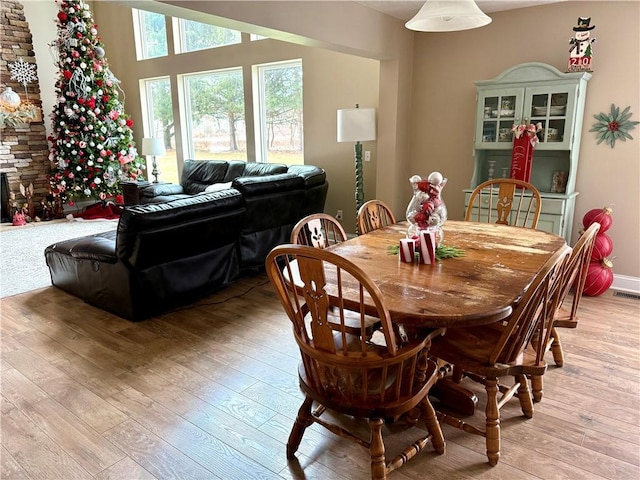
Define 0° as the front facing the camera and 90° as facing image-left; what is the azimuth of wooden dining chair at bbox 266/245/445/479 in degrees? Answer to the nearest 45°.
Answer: approximately 225°

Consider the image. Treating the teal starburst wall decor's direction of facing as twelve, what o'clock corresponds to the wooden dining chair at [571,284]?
The wooden dining chair is roughly at 12 o'clock from the teal starburst wall decor.

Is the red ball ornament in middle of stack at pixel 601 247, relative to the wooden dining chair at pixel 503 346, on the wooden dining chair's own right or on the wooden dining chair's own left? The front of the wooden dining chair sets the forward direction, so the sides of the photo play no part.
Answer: on the wooden dining chair's own right

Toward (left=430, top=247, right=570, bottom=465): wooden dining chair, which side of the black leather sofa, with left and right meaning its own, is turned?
back

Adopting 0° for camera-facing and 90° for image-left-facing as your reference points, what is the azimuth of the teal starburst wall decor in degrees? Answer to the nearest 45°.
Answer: approximately 0°

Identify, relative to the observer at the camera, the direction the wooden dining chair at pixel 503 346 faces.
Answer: facing away from the viewer and to the left of the viewer

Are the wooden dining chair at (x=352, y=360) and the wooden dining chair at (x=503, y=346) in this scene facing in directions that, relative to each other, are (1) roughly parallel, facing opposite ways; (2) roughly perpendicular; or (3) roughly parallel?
roughly perpendicular

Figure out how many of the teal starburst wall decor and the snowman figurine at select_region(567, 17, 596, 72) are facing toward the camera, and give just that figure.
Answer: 2

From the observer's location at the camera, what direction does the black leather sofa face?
facing away from the viewer and to the left of the viewer
